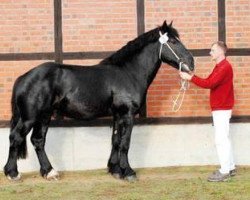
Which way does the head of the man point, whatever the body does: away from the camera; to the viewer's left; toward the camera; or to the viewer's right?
to the viewer's left

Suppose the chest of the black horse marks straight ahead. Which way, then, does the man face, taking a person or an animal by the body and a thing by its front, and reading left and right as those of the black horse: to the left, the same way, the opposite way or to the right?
the opposite way

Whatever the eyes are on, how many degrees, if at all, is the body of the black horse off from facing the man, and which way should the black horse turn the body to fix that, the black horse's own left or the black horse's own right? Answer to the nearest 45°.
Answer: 0° — it already faces them

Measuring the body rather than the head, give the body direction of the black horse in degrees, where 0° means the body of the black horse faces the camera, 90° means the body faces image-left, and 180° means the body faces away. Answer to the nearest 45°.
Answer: approximately 270°

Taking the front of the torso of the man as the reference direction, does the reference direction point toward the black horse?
yes

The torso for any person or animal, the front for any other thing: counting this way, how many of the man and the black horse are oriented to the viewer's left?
1

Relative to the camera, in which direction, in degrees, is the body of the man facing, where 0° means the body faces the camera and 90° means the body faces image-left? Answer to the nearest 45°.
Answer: approximately 90°
